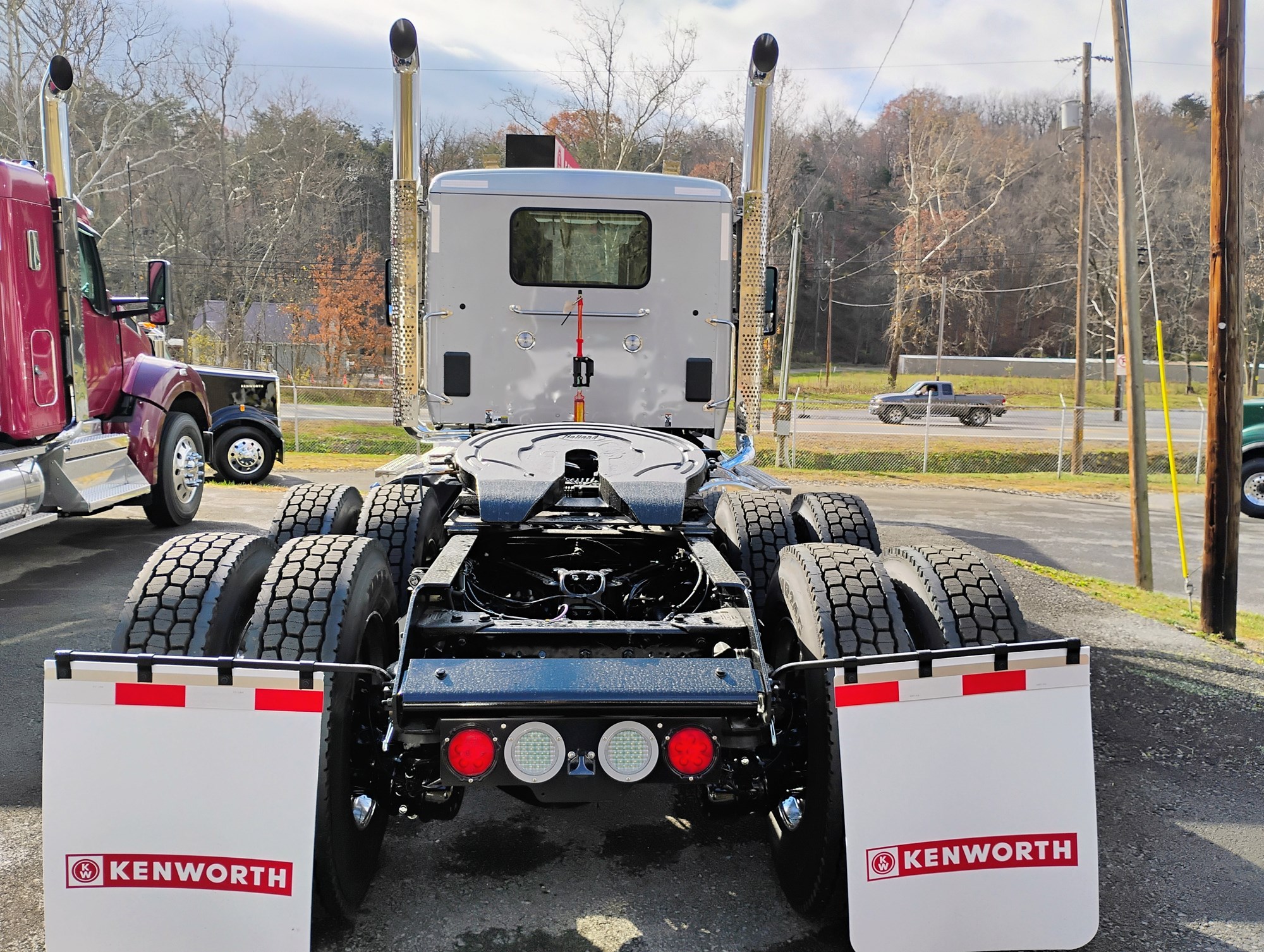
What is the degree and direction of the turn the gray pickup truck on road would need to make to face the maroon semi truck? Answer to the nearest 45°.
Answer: approximately 90° to its left

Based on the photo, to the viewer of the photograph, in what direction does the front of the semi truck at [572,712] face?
facing away from the viewer

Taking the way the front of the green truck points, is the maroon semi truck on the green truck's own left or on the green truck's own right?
on the green truck's own left

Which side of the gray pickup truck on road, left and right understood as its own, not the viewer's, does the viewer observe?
left

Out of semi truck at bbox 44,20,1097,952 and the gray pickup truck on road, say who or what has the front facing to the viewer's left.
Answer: the gray pickup truck on road

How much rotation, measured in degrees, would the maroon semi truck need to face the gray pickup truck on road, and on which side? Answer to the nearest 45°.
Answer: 0° — it already faces it

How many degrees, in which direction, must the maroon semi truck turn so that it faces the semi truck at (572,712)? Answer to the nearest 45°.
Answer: approximately 135° to its right

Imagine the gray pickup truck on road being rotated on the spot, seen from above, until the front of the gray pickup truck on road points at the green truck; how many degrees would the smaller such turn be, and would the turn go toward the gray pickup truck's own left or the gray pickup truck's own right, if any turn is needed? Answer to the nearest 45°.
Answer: approximately 90° to the gray pickup truck's own left
